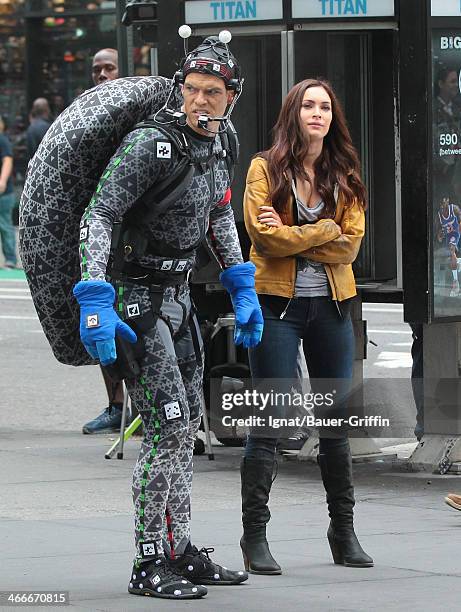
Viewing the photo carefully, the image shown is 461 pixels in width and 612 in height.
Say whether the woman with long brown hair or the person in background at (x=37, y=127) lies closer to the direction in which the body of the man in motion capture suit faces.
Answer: the woman with long brown hair

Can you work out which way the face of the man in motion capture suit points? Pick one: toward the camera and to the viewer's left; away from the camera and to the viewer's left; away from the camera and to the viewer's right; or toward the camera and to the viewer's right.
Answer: toward the camera and to the viewer's right

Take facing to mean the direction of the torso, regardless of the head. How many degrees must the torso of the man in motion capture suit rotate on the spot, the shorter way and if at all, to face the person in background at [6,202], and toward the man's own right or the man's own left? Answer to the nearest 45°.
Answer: approximately 135° to the man's own left

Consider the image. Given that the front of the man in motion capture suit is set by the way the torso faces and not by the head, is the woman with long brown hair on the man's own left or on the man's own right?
on the man's own left

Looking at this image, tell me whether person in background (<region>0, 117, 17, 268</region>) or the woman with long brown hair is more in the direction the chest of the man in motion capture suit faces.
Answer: the woman with long brown hair

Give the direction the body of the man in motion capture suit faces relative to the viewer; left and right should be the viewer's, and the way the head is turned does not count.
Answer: facing the viewer and to the right of the viewer
